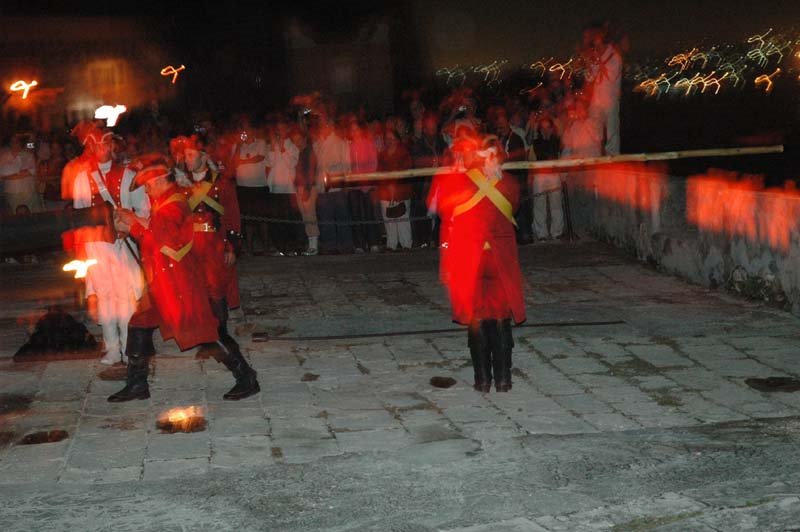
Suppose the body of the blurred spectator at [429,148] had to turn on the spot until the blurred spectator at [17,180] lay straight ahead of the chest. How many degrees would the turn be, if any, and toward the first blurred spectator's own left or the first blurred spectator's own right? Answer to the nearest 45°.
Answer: approximately 90° to the first blurred spectator's own right

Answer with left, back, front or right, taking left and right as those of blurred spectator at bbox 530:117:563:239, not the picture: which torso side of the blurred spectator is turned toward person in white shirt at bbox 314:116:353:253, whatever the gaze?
right

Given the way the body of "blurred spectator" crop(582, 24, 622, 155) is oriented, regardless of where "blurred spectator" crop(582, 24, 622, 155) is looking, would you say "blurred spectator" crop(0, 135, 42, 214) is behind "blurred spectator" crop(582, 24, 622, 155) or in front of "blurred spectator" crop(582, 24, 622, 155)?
in front

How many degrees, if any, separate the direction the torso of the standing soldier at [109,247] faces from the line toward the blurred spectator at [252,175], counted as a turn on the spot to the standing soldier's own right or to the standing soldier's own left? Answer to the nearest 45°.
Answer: approximately 180°

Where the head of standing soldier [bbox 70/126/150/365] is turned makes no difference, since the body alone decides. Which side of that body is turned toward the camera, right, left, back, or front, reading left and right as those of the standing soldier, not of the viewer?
front

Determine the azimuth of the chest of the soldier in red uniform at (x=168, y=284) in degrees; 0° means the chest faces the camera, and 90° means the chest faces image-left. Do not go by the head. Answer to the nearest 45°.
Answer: approximately 90°

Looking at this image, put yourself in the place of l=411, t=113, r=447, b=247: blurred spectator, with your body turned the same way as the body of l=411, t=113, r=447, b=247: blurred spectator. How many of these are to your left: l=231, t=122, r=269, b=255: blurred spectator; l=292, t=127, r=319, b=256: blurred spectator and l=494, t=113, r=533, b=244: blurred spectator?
1

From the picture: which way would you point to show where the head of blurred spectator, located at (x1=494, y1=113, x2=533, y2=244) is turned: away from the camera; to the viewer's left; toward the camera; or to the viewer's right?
toward the camera

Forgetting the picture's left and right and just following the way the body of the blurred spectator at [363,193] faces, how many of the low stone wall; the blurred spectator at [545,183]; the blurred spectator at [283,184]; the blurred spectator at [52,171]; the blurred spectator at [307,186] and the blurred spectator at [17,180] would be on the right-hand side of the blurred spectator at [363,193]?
4

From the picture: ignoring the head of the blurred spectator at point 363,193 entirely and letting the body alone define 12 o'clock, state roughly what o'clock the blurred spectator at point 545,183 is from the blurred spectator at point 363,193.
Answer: the blurred spectator at point 545,183 is roughly at 9 o'clock from the blurred spectator at point 363,193.

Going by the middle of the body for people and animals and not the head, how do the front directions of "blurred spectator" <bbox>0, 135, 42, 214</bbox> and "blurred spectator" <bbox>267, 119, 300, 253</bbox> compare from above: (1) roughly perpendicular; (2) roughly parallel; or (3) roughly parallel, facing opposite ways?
roughly parallel

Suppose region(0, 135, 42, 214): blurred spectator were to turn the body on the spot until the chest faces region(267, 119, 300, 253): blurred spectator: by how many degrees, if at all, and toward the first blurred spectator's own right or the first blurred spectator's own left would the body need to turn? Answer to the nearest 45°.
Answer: approximately 90° to the first blurred spectator's own left

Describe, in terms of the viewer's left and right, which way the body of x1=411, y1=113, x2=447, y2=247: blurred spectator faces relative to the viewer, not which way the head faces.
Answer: facing the viewer
